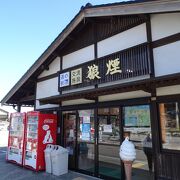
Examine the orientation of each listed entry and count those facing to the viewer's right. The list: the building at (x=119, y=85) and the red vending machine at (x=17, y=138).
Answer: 0

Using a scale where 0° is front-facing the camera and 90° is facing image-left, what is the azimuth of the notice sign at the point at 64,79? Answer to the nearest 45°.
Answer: approximately 45°

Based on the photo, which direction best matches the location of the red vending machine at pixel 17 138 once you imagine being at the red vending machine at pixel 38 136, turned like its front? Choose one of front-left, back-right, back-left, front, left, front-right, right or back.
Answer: right

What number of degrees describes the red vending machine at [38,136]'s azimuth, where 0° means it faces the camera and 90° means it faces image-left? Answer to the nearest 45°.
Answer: approximately 45°

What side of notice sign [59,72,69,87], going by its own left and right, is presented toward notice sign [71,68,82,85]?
left

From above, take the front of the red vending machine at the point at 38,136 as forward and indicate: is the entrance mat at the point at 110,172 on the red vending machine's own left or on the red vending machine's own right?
on the red vending machine's own left
